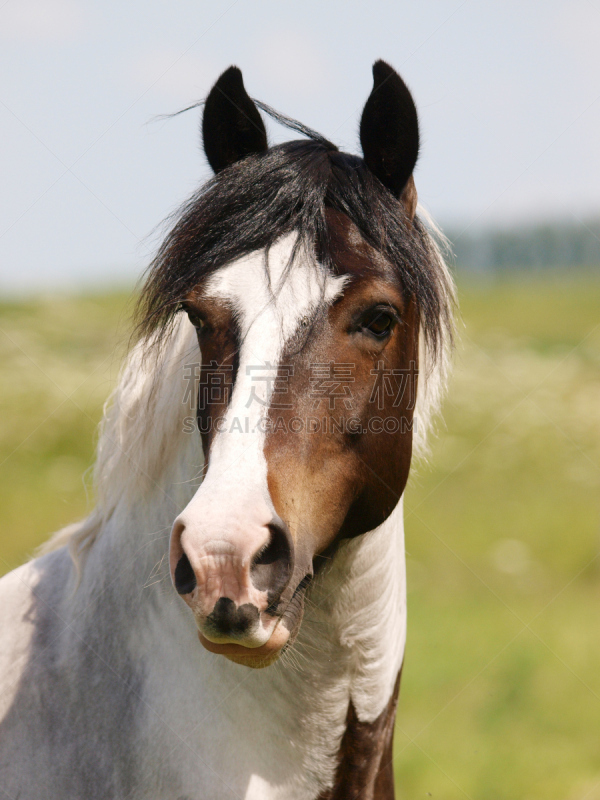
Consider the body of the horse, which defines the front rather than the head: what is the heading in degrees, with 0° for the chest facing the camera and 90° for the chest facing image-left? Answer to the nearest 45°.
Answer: approximately 315°
